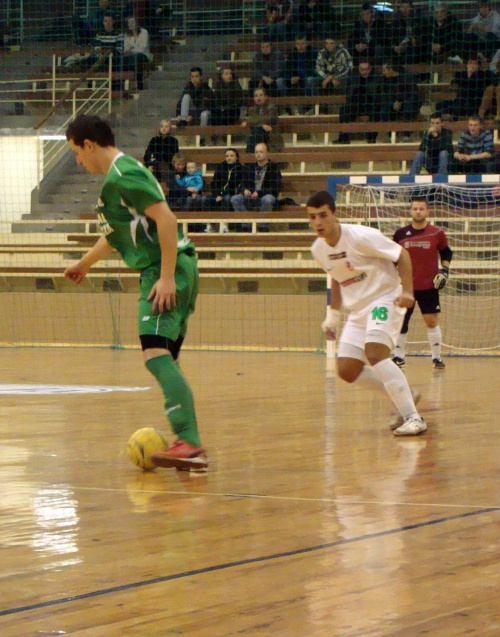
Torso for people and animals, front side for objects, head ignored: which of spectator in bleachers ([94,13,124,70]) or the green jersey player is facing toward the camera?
the spectator in bleachers

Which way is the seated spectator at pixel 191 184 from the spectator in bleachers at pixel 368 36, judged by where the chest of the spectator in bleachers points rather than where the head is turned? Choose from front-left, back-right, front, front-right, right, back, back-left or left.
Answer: front-right

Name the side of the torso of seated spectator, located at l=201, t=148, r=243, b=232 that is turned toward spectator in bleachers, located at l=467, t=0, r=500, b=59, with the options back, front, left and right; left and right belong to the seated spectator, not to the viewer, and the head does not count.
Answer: back

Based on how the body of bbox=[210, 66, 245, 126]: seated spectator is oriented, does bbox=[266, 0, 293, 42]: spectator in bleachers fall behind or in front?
behind

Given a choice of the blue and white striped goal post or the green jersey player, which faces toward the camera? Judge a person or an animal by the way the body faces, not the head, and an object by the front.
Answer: the blue and white striped goal post

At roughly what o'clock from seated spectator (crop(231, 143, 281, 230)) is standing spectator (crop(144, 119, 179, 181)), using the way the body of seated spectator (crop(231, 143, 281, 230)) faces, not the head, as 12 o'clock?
standing spectator (crop(144, 119, 179, 181)) is roughly at 4 o'clock from seated spectator (crop(231, 143, 281, 230)).

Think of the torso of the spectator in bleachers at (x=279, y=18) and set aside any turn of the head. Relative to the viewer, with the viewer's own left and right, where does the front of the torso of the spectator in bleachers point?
facing the viewer

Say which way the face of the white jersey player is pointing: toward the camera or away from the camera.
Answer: toward the camera

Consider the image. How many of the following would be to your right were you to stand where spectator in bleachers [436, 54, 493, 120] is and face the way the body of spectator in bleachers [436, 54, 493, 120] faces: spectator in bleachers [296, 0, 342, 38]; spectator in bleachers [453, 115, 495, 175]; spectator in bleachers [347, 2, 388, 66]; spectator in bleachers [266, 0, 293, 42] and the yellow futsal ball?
3

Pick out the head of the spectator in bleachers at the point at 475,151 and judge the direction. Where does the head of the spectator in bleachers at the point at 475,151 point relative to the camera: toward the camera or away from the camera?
toward the camera

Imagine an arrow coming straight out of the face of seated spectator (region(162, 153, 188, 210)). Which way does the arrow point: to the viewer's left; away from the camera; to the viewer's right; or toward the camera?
toward the camera

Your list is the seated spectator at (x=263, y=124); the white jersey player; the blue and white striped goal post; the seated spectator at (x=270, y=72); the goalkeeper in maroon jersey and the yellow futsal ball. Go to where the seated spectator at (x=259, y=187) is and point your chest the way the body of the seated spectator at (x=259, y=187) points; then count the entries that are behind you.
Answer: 2

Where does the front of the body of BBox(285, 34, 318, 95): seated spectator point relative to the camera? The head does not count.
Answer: toward the camera

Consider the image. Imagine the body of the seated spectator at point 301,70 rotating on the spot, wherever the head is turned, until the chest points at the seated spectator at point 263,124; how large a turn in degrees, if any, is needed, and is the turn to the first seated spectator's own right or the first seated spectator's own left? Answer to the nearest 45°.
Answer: approximately 45° to the first seated spectator's own right

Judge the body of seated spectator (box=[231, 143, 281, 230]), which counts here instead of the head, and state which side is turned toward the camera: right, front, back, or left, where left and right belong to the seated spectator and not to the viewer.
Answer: front

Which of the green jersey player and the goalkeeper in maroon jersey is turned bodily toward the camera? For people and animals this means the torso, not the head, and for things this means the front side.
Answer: the goalkeeper in maroon jersey

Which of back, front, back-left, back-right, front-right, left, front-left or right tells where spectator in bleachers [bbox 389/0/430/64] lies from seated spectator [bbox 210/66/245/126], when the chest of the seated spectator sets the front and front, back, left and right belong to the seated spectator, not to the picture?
left

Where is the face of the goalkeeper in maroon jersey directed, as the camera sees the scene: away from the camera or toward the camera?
toward the camera

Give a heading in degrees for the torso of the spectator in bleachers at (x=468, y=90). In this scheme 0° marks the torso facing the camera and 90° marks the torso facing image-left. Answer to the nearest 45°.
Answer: approximately 45°
